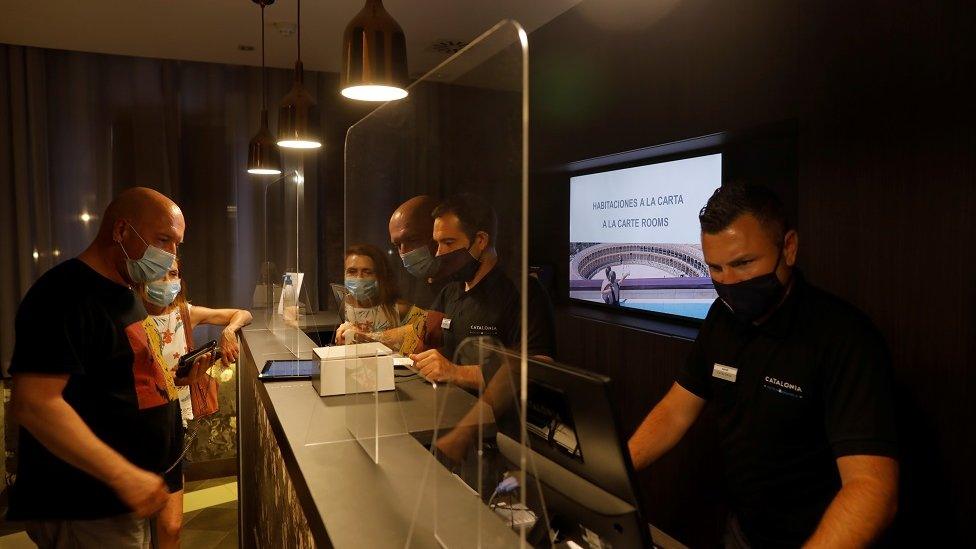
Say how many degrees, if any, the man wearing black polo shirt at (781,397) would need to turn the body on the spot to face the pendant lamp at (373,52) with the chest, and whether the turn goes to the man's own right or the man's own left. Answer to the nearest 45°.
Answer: approximately 90° to the man's own right

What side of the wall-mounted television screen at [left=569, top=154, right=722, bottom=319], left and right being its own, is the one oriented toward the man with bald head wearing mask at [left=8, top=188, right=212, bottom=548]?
front

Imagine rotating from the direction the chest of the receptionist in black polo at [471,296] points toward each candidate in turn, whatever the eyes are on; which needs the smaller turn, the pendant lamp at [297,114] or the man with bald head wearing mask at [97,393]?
the man with bald head wearing mask

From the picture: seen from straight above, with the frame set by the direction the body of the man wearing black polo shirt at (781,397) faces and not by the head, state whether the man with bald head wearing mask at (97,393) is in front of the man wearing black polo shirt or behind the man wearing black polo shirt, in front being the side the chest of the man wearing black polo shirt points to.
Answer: in front

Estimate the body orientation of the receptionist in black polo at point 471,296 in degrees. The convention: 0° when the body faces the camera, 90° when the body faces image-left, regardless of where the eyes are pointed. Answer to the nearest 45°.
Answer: approximately 45°

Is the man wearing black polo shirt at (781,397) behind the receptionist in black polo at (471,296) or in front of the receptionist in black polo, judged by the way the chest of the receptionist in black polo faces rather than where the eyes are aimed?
behind

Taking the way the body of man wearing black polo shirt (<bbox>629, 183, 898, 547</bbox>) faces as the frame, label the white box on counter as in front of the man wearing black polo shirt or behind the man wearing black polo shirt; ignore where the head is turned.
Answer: in front

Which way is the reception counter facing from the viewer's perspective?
to the viewer's left

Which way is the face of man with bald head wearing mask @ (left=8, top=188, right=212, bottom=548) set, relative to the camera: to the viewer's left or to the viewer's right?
to the viewer's right

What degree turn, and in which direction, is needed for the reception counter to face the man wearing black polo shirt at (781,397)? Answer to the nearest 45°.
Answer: approximately 180°

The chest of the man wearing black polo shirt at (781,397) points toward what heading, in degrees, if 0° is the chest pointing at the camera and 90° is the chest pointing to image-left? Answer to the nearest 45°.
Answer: approximately 45°
